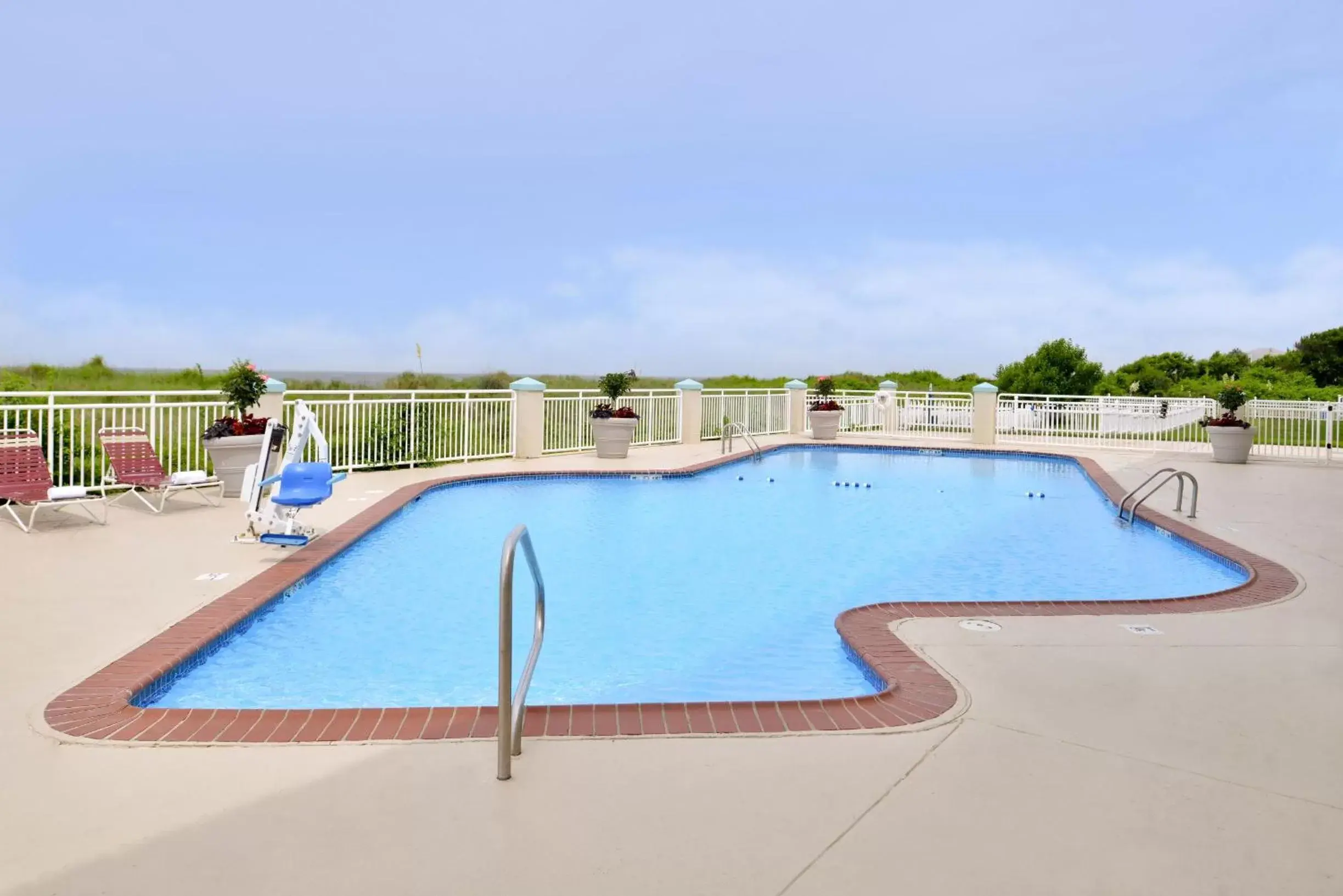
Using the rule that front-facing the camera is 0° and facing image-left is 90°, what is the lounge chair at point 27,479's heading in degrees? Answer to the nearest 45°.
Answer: approximately 315°

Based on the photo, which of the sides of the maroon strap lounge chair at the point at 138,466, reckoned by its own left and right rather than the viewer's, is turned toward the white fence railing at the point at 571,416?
left

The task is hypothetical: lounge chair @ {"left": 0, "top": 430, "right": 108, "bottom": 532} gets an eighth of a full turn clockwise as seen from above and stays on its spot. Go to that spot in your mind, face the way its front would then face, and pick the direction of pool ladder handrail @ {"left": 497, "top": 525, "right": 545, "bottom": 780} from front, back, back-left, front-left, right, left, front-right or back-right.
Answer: front

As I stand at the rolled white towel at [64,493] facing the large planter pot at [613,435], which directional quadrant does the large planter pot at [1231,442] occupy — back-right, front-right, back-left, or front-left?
front-right

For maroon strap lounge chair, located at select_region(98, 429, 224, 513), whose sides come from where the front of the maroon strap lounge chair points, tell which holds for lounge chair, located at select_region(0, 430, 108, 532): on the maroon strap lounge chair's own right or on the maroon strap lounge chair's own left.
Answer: on the maroon strap lounge chair's own right

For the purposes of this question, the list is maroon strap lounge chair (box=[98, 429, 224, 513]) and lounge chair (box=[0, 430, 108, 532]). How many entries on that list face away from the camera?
0

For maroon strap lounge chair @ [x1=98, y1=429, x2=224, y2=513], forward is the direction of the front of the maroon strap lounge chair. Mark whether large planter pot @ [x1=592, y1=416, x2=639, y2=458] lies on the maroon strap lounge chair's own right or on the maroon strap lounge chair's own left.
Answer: on the maroon strap lounge chair's own left

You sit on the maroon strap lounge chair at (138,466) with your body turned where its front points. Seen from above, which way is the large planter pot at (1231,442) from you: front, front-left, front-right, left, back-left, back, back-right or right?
front-left

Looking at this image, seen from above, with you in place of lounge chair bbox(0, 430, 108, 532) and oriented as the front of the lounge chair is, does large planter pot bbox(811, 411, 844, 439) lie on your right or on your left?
on your left

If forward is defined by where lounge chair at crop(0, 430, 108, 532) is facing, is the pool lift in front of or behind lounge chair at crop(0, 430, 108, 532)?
in front

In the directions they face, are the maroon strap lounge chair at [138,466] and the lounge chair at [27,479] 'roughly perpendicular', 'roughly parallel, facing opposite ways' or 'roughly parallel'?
roughly parallel
